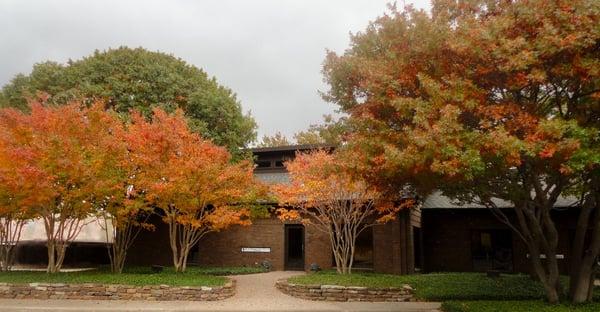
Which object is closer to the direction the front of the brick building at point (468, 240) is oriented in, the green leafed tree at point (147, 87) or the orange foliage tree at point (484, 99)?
the orange foliage tree

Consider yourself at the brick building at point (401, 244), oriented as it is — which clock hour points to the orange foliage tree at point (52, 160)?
The orange foliage tree is roughly at 2 o'clock from the brick building.

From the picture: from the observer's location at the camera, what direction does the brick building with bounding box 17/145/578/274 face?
facing the viewer

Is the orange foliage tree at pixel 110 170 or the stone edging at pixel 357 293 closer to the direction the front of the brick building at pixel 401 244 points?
the stone edging

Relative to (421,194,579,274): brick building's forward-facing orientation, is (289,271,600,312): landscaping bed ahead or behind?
ahead

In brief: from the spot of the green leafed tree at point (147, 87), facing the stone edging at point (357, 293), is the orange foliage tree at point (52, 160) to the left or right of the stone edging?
right

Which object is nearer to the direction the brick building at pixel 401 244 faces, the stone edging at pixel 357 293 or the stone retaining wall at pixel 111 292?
the stone edging

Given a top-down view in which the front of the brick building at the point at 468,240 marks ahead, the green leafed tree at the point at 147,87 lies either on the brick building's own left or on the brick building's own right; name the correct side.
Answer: on the brick building's own right

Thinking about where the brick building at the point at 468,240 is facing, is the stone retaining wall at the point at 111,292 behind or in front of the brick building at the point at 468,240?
in front

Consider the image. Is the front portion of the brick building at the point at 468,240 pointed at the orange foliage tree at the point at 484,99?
yes

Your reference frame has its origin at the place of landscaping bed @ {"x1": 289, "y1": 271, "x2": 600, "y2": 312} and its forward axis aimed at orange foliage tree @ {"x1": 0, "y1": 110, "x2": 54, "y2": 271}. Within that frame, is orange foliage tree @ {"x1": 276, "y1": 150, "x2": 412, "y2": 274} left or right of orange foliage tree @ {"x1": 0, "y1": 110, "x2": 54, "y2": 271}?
right
